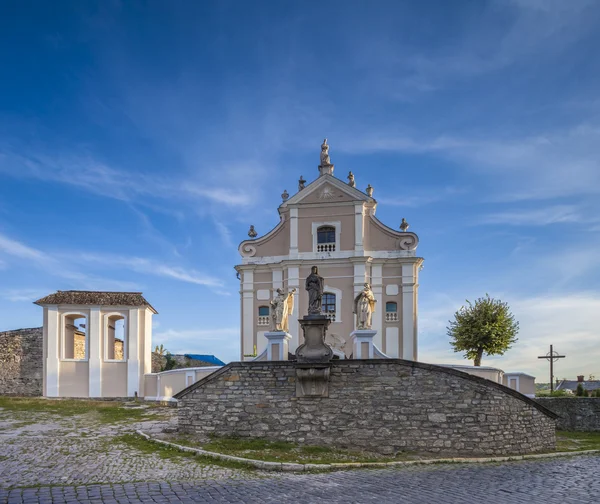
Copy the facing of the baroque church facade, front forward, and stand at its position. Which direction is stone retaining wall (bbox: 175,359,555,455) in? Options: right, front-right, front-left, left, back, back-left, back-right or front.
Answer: front

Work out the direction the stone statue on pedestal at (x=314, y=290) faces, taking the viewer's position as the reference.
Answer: facing the viewer

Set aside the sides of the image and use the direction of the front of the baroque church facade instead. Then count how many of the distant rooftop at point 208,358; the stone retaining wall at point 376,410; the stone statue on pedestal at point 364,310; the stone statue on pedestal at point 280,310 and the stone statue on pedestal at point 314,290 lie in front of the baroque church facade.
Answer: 4

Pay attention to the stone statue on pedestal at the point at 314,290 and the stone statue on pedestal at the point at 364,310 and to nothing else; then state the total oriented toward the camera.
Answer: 2

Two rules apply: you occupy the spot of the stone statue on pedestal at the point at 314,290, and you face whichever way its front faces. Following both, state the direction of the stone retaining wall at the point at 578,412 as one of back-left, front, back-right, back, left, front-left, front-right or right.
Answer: back-left

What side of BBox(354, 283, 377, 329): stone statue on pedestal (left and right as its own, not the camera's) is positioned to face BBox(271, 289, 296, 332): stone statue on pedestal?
right

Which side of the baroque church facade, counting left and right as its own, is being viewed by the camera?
front

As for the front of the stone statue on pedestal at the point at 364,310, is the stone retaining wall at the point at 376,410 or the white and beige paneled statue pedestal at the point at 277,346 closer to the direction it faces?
the stone retaining wall

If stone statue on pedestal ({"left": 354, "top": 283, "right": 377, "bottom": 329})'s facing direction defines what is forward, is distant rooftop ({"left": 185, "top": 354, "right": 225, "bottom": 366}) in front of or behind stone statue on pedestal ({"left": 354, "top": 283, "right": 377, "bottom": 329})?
behind

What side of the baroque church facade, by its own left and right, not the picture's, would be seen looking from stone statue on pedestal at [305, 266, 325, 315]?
front
